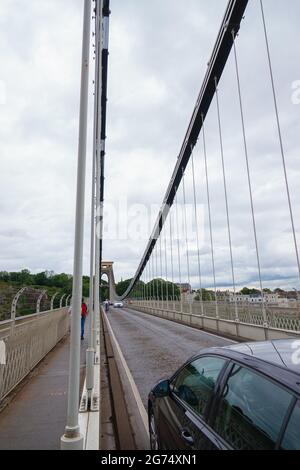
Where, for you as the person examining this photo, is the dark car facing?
facing away from the viewer and to the left of the viewer
